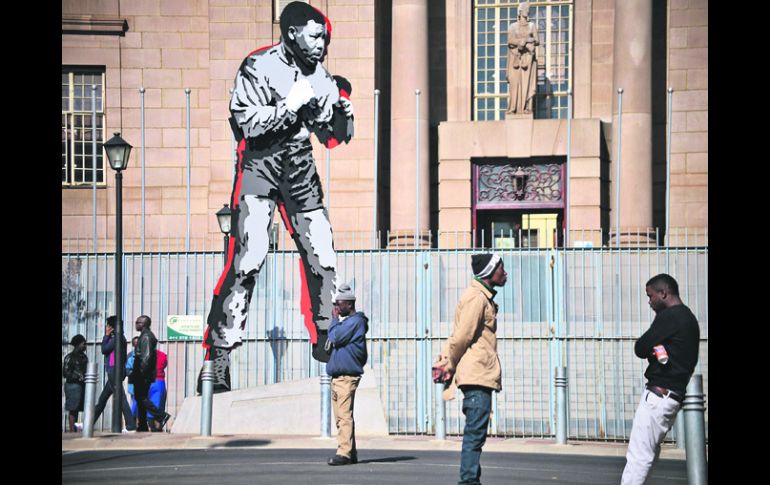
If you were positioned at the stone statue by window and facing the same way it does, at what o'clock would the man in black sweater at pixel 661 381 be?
The man in black sweater is roughly at 12 o'clock from the stone statue by window.

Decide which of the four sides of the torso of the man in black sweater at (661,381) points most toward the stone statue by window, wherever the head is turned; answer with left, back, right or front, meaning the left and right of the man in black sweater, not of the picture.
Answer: right

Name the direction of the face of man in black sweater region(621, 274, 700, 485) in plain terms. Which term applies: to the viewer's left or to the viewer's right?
to the viewer's left

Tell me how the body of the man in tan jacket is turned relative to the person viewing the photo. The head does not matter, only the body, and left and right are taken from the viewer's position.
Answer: facing to the right of the viewer

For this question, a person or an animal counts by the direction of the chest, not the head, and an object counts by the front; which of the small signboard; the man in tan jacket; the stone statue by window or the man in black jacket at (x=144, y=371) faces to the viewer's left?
the man in black jacket

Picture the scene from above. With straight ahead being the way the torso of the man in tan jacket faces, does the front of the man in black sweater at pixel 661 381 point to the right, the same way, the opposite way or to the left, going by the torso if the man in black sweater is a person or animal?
the opposite way

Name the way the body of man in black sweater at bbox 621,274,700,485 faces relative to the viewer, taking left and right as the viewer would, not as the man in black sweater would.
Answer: facing to the left of the viewer

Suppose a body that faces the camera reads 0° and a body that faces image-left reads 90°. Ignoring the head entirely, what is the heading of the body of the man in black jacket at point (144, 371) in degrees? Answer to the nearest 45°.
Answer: approximately 90°

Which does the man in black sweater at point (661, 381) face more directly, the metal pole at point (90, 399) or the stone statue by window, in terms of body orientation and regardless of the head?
the metal pole

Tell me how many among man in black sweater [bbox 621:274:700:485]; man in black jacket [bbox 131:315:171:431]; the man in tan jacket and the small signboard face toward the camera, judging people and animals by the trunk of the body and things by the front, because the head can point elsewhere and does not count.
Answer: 1

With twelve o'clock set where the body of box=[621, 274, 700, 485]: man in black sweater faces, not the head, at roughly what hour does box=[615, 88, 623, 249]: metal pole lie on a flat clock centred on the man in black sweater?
The metal pole is roughly at 3 o'clock from the man in black sweater.

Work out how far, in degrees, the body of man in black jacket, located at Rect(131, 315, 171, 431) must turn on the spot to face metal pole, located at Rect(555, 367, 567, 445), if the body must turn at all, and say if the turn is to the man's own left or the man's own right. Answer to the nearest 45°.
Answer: approximately 135° to the man's own left

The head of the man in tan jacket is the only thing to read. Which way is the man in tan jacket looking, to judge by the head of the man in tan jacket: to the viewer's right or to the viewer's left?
to the viewer's right
